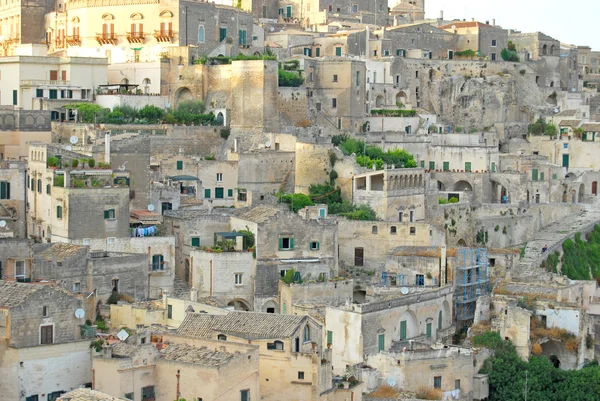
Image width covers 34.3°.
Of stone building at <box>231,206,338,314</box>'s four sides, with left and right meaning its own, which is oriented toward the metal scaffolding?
left

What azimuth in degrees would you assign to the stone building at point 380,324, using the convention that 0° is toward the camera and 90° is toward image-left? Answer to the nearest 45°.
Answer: approximately 315°

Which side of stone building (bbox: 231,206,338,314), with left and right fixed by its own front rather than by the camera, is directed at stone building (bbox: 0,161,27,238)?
right

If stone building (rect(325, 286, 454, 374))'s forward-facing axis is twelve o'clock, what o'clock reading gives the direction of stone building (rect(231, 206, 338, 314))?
stone building (rect(231, 206, 338, 314)) is roughly at 6 o'clock from stone building (rect(325, 286, 454, 374)).

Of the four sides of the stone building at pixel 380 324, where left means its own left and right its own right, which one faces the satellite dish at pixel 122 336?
right

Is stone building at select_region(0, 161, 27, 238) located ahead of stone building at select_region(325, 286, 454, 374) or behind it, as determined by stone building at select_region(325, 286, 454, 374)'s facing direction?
behind

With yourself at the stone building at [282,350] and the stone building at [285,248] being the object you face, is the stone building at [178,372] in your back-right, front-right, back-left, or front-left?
back-left
